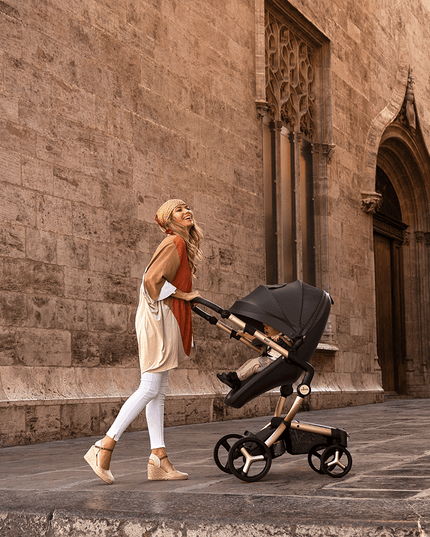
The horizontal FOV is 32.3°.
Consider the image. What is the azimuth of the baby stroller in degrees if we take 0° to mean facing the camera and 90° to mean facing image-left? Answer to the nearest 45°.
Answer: approximately 270°

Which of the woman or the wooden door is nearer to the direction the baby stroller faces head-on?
the wooden door

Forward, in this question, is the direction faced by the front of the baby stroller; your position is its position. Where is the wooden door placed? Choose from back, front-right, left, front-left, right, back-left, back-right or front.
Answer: left

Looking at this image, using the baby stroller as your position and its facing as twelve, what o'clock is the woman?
The woman is roughly at 6 o'clock from the baby stroller.

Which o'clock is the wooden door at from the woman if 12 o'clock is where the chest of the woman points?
The wooden door is roughly at 10 o'clock from the woman.

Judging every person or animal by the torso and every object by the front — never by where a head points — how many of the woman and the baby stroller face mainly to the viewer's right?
2

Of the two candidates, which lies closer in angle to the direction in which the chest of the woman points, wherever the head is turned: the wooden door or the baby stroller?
the baby stroller

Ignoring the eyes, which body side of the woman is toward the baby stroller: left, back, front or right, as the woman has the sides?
front

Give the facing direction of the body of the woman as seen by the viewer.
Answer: to the viewer's right
